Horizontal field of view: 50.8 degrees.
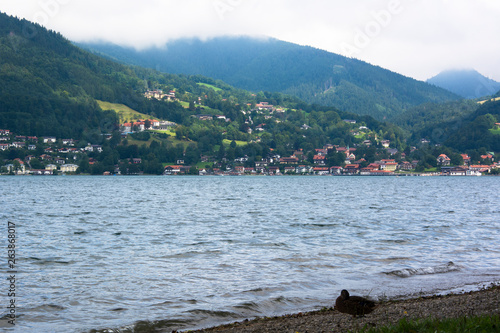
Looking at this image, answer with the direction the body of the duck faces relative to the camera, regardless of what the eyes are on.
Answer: to the viewer's left
